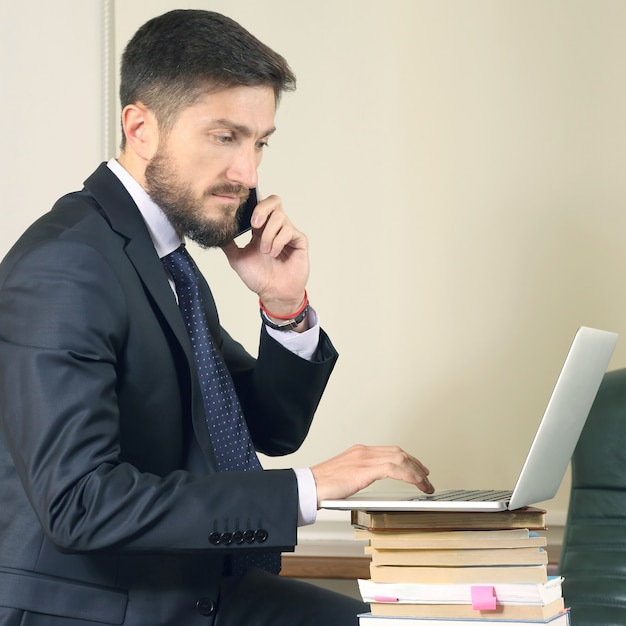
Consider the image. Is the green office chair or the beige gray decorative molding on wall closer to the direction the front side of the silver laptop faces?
the beige gray decorative molding on wall

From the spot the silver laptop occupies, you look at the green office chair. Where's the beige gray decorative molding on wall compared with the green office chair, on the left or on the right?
left

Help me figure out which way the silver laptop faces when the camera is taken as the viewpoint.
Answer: facing to the left of the viewer

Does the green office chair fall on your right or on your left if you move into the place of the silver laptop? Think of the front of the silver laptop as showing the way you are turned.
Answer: on your right

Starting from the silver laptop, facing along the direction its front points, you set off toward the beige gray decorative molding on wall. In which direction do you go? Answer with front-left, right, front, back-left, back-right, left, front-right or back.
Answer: front-right
